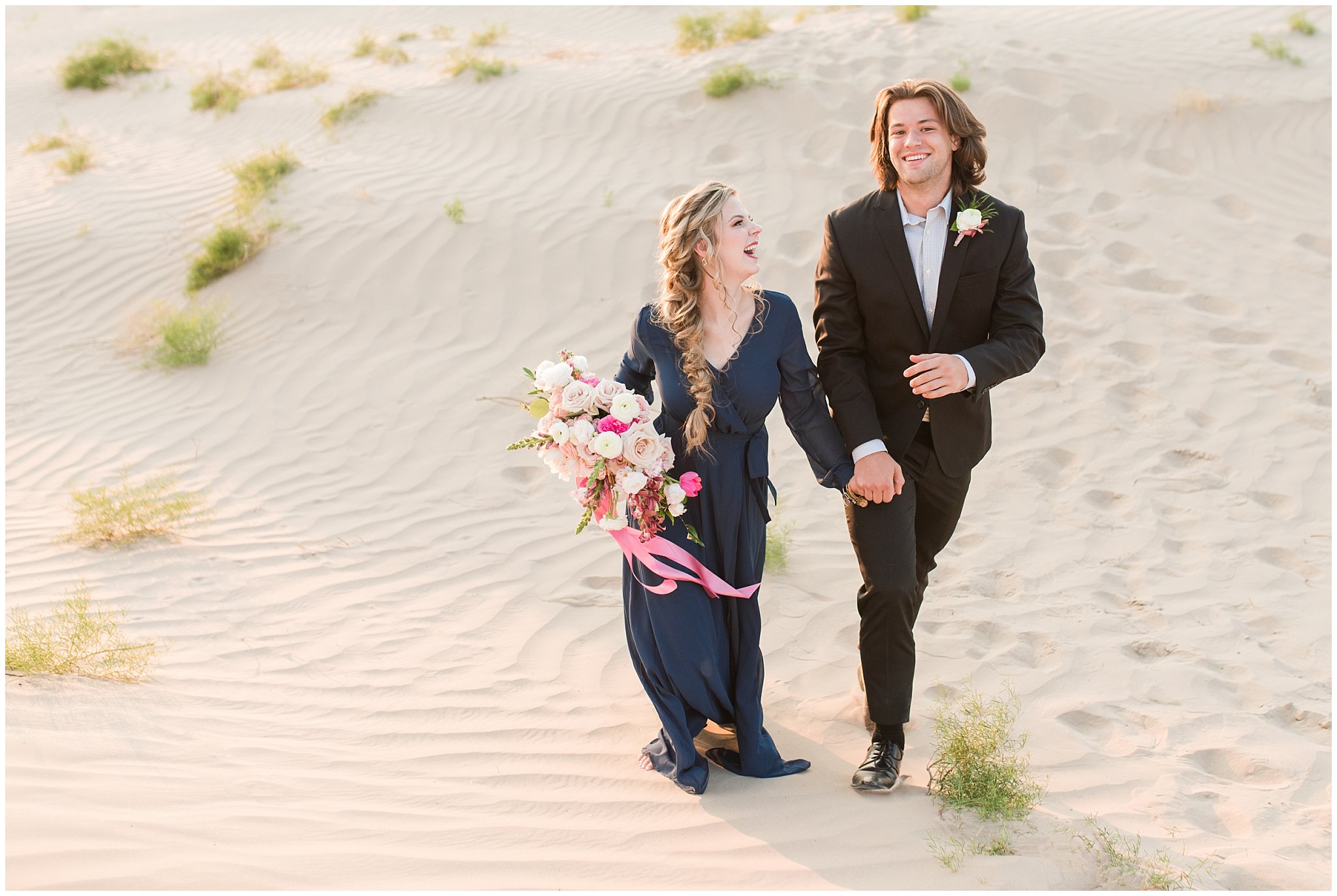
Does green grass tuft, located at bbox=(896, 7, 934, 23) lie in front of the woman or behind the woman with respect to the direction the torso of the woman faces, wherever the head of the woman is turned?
behind

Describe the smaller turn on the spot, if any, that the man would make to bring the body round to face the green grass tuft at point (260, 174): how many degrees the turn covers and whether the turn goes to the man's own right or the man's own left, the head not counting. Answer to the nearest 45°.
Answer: approximately 135° to the man's own right

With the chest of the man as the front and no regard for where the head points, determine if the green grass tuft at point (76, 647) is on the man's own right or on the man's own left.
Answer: on the man's own right

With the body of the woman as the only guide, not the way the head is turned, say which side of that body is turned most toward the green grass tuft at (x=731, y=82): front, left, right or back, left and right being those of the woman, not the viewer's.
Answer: back

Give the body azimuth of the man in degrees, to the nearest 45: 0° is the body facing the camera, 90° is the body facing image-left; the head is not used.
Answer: approximately 0°

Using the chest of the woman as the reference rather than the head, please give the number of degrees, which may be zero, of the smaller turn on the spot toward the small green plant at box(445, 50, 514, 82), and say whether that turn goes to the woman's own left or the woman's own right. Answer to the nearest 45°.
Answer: approximately 180°

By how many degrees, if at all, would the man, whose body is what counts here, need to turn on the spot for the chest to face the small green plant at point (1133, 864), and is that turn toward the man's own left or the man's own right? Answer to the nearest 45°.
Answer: approximately 45° to the man's own left

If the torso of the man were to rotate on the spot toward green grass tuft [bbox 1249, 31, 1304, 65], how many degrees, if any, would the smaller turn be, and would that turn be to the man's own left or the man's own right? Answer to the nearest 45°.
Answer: approximately 180°

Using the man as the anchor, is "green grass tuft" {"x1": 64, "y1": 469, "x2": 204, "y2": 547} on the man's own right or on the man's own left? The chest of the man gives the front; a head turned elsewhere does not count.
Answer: on the man's own right

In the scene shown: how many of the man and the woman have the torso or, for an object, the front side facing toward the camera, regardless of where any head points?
2

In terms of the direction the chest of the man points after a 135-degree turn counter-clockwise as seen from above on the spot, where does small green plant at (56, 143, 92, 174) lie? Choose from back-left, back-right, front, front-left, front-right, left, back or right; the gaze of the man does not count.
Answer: left

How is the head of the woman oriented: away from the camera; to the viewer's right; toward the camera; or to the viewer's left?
to the viewer's right

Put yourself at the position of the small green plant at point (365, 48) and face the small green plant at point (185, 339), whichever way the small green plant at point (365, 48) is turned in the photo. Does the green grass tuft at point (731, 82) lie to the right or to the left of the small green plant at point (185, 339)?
left
